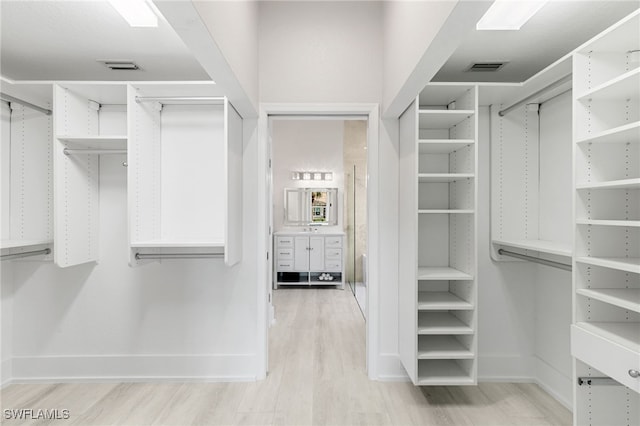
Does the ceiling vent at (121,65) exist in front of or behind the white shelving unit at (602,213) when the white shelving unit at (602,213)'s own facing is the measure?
in front

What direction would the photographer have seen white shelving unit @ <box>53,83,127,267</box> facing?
facing the viewer

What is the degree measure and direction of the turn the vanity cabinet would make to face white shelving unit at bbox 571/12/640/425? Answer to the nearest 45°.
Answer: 0° — it already faces it

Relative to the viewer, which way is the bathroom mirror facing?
toward the camera

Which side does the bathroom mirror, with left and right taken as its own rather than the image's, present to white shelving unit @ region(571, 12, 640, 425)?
front

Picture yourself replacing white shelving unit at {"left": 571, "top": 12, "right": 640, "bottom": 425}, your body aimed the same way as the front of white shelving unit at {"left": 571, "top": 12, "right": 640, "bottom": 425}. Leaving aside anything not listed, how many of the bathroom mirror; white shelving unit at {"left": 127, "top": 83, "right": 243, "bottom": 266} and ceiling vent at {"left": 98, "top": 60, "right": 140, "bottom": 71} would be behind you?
0

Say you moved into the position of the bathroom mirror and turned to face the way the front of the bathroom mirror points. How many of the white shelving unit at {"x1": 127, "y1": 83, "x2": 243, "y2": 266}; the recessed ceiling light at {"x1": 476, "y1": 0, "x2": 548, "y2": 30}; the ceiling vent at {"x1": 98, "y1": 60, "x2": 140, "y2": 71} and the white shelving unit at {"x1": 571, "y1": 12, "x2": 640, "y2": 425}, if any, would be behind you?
0

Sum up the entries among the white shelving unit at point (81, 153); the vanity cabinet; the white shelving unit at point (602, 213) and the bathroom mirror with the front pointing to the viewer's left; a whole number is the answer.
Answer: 1

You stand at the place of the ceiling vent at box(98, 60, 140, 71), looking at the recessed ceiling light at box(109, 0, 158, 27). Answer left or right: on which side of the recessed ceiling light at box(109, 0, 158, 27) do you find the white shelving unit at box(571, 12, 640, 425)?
left

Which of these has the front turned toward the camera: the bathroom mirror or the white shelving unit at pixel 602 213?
the bathroom mirror

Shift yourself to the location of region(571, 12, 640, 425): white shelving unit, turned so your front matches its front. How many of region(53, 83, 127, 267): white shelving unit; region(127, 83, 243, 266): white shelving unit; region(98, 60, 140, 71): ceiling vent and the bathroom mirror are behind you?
0

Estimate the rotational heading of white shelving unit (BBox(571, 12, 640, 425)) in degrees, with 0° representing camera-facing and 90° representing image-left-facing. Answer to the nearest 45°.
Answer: approximately 90°

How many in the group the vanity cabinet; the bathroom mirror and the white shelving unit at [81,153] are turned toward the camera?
3

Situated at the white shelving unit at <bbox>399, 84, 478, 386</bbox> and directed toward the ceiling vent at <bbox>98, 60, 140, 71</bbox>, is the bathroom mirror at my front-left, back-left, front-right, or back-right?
front-right
